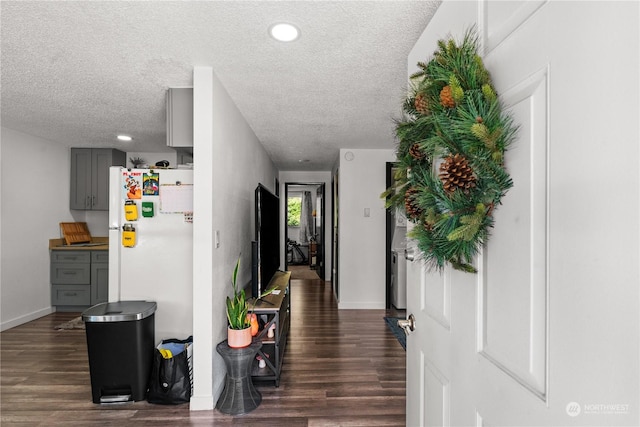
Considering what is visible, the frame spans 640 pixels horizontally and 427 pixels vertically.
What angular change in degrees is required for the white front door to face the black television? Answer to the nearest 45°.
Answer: approximately 90° to its right

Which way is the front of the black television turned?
to the viewer's right

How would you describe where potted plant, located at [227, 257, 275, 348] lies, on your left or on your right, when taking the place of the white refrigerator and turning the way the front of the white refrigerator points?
on your left

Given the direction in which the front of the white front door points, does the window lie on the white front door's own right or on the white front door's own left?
on the white front door's own right

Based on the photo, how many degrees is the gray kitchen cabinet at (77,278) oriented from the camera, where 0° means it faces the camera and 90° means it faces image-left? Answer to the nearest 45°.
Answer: approximately 0°

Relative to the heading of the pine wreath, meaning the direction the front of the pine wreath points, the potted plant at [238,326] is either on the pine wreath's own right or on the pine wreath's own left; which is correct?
on the pine wreath's own right

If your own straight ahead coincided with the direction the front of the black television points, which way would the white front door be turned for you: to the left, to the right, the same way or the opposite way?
the opposite way

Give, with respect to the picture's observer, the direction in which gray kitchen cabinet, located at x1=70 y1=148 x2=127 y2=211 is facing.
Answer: facing the viewer

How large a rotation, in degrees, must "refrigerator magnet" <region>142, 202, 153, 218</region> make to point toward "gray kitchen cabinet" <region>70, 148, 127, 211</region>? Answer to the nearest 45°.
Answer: approximately 180°

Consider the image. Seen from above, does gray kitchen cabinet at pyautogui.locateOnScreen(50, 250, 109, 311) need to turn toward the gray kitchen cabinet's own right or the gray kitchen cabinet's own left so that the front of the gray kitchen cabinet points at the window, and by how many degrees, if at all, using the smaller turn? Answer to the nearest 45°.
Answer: approximately 135° to the gray kitchen cabinet's own left

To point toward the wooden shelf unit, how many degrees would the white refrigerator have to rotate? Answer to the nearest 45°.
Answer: approximately 135° to its left

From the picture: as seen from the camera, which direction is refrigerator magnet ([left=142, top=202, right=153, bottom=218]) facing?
toward the camera
